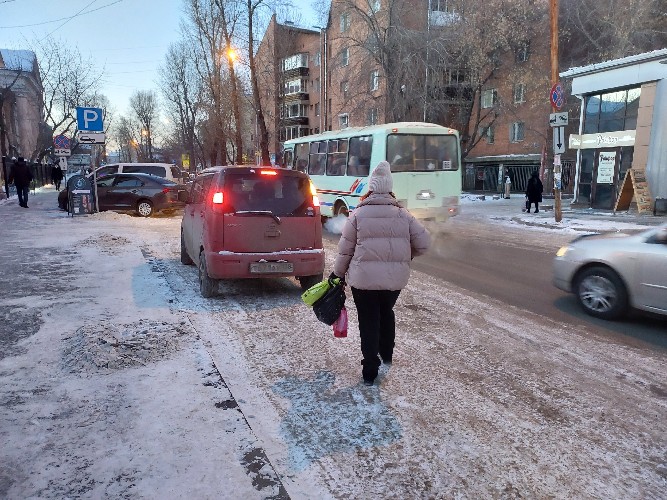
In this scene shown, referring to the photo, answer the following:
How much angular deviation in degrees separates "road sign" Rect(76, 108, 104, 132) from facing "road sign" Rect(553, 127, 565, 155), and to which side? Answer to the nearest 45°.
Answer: approximately 45° to its left

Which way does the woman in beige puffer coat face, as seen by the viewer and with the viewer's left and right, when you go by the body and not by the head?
facing away from the viewer

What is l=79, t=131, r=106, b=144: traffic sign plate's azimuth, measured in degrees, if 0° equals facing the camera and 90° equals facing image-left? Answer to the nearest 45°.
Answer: approximately 0°

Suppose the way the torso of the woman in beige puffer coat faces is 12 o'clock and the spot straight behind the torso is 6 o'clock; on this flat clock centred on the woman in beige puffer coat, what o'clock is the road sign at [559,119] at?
The road sign is roughly at 1 o'clock from the woman in beige puffer coat.

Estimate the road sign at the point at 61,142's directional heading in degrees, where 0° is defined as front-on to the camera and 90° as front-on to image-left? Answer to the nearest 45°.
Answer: approximately 0°

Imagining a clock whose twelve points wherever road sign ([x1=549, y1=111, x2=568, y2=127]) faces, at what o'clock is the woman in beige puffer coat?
The woman in beige puffer coat is roughly at 12 o'clock from the road sign.

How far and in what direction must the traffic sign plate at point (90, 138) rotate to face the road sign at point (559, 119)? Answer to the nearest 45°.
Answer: approximately 45° to its left

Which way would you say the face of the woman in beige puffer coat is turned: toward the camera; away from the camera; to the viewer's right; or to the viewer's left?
away from the camera

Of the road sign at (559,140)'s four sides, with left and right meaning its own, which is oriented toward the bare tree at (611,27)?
back

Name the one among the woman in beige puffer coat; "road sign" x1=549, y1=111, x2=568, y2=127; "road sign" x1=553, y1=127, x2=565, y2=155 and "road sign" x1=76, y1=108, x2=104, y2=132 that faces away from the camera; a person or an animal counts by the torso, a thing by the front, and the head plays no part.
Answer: the woman in beige puffer coat
